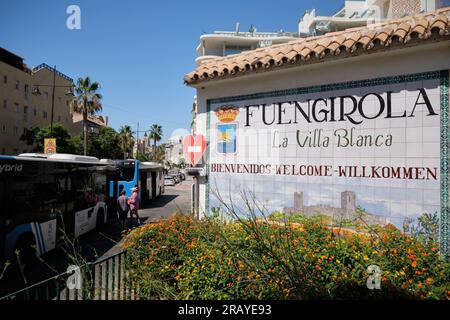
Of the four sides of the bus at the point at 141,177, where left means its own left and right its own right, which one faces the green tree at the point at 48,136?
right

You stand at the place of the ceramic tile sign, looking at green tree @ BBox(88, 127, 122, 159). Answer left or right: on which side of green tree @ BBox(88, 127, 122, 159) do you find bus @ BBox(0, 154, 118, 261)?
left

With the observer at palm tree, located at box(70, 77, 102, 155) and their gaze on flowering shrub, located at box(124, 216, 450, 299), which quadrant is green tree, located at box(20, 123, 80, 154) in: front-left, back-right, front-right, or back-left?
back-right

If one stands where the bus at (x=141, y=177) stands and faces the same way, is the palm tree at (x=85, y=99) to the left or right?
on its right

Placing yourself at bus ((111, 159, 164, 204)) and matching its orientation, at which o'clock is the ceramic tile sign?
The ceramic tile sign is roughly at 10 o'clock from the bus.

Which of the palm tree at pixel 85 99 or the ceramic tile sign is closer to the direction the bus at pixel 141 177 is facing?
the ceramic tile sign

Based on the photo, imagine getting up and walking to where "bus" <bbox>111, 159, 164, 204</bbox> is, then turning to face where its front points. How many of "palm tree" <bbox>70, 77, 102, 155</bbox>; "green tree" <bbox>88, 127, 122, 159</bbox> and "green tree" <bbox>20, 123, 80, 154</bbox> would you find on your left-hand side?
0

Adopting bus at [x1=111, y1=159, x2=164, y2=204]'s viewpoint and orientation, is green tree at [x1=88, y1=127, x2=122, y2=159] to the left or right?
on its right

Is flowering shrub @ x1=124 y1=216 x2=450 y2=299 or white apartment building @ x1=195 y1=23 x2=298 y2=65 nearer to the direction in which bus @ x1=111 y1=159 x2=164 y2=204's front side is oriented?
the flowering shrub

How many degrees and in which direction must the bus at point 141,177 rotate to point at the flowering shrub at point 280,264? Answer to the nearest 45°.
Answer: approximately 45° to its left

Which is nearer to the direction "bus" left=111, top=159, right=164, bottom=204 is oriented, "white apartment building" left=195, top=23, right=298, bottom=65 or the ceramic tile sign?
the ceramic tile sign

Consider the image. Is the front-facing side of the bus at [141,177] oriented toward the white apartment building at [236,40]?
no
